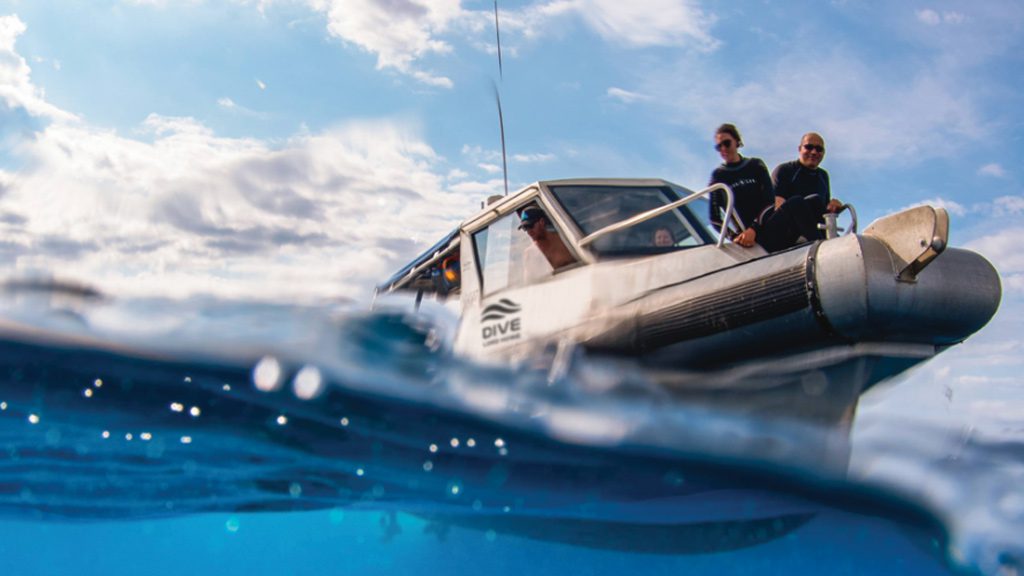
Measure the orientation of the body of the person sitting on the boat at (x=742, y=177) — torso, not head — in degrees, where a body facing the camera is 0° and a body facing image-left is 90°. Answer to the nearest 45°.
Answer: approximately 45°

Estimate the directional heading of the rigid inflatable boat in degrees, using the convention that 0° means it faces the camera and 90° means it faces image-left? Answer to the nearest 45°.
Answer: approximately 315°
